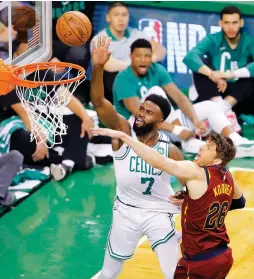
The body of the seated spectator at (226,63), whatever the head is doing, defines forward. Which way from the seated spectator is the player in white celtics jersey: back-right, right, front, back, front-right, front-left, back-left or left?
front

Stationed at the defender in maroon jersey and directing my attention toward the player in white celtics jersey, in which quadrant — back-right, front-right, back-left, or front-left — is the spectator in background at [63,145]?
front-right

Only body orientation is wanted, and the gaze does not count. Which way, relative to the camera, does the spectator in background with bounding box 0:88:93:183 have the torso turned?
toward the camera

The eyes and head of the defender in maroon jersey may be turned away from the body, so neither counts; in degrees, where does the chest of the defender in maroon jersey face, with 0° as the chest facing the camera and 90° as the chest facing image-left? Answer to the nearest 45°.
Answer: approximately 135°

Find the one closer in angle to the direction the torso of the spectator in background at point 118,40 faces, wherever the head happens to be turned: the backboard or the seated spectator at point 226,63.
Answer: the backboard

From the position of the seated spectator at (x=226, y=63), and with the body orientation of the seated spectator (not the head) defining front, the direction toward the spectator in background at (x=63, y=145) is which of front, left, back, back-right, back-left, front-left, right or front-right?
front-right

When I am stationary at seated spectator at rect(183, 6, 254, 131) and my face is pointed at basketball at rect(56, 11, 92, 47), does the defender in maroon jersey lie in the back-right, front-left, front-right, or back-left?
front-left

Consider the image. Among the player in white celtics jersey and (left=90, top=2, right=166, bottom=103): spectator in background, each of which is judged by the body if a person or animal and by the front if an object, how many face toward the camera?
2

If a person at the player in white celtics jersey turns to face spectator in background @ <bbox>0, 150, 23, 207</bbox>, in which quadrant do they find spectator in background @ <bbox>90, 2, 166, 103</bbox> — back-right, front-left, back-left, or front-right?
front-right

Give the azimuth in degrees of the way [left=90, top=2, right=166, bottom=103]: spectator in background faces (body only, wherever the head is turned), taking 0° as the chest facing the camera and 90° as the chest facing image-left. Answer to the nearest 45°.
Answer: approximately 0°

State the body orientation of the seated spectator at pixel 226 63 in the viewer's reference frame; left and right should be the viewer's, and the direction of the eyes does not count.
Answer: facing the viewer

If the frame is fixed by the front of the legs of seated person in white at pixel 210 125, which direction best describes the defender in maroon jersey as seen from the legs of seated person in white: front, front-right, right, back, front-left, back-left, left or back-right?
front-right

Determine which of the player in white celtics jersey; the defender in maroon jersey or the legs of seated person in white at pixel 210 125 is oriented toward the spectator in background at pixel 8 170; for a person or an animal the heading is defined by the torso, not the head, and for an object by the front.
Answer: the defender in maroon jersey
